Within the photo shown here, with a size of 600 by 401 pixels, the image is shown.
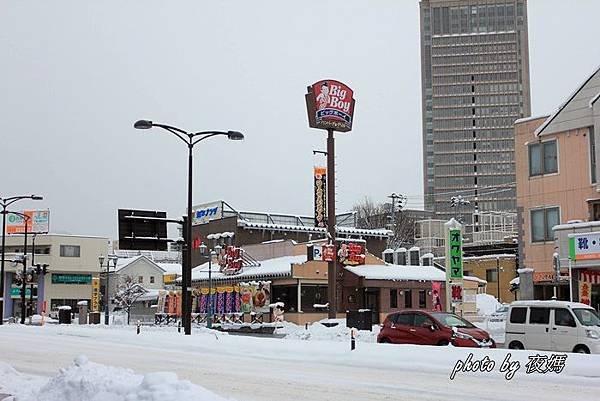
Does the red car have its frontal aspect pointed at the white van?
yes

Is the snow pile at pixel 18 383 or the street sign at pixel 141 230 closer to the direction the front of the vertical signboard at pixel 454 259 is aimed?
the snow pile

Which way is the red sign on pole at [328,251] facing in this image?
toward the camera

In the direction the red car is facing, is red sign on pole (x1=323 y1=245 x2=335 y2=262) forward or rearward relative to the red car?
rearward

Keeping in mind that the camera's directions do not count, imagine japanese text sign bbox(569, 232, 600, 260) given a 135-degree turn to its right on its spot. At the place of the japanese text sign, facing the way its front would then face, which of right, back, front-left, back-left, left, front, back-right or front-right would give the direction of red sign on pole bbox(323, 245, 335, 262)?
front

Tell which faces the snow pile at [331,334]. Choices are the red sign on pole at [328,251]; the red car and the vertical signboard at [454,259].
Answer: the red sign on pole

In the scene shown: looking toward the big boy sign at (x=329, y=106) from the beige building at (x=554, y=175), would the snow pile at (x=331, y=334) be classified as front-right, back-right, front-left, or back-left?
front-left

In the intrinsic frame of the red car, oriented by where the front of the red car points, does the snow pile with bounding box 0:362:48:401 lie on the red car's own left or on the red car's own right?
on the red car's own right

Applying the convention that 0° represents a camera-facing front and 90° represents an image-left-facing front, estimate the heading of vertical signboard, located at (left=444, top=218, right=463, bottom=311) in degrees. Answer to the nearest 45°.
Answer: approximately 0°

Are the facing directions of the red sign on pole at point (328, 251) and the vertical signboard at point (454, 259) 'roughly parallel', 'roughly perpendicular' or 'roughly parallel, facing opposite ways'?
roughly parallel

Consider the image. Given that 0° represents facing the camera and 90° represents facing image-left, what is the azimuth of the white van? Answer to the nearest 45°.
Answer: approximately 315°

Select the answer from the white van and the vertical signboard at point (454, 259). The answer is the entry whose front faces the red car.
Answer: the vertical signboard

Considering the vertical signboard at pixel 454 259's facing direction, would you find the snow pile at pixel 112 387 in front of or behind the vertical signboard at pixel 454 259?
in front

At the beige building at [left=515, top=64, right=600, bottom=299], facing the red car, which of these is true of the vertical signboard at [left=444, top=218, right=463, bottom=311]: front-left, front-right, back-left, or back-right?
front-right
